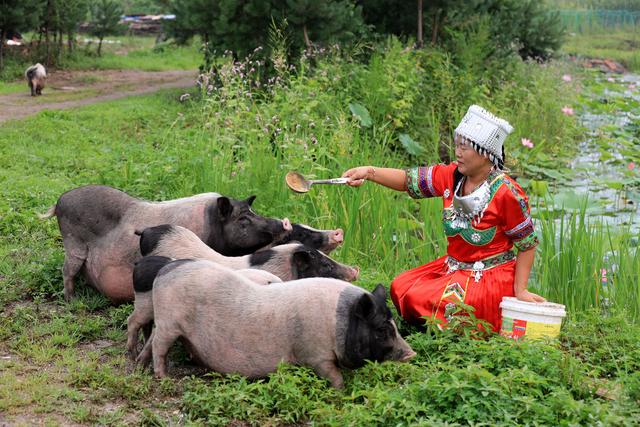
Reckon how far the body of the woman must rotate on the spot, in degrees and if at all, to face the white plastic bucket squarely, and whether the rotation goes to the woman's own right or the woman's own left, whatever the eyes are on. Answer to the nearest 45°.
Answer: approximately 90° to the woman's own left

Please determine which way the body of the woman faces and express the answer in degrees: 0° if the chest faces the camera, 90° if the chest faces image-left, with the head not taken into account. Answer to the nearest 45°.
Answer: approximately 45°

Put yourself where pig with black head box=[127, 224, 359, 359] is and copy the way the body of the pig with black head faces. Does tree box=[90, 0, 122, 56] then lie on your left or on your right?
on your left

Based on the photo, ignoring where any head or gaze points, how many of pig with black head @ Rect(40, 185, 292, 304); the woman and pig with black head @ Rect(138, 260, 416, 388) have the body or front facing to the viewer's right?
2

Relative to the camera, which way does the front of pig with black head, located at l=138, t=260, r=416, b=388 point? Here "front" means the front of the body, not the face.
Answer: to the viewer's right

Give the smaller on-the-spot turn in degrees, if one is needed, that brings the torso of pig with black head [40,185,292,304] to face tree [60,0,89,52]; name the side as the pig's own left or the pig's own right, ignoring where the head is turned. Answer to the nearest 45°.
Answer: approximately 90° to the pig's own left

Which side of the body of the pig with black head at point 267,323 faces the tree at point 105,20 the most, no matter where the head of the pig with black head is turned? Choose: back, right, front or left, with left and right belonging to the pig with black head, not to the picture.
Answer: left

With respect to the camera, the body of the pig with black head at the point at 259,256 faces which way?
to the viewer's right

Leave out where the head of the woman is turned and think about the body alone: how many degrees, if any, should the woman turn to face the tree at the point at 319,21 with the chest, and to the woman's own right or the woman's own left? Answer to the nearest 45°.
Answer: approximately 135° to the woman's own right

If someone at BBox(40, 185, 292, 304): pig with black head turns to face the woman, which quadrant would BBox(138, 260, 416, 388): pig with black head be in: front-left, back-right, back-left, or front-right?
front-right

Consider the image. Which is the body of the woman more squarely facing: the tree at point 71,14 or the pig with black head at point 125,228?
the pig with black head

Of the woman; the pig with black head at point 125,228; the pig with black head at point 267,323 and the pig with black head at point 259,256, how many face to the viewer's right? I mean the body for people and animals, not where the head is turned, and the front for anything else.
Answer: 3

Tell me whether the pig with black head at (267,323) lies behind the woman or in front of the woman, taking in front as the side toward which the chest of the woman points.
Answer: in front

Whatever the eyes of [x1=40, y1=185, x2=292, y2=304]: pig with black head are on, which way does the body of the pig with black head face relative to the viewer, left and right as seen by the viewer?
facing to the right of the viewer

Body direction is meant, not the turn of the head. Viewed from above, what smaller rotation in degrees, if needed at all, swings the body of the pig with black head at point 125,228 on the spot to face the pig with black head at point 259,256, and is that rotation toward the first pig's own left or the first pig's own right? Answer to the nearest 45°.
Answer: approximately 45° to the first pig's own right

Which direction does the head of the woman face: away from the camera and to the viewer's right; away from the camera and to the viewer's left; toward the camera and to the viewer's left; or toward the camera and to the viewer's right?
toward the camera and to the viewer's left

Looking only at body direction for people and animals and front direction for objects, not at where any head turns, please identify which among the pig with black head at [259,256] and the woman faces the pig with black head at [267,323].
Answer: the woman

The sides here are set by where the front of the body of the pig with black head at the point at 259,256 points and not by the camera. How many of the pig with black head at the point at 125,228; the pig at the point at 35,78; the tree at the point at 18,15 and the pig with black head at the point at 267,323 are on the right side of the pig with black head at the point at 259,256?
1
